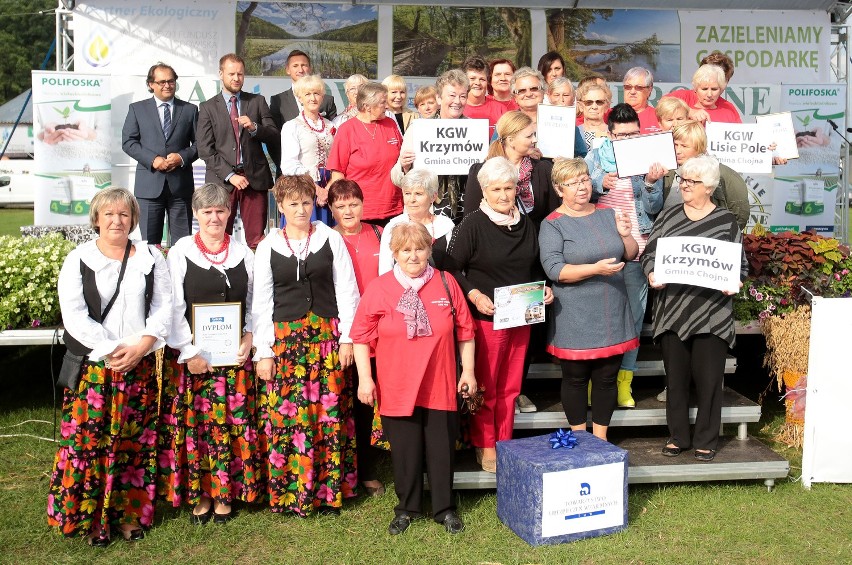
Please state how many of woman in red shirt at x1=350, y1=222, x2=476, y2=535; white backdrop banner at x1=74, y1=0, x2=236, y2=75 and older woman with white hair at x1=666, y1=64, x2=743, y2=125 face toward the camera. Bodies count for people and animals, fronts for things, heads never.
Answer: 3

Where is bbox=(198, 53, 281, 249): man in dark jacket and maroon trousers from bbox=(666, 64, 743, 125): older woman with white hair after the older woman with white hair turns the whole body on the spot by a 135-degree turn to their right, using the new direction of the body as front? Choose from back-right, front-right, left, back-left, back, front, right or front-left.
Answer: front-left

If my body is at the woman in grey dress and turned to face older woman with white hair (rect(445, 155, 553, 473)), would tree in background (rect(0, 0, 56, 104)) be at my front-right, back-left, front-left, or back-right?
front-right

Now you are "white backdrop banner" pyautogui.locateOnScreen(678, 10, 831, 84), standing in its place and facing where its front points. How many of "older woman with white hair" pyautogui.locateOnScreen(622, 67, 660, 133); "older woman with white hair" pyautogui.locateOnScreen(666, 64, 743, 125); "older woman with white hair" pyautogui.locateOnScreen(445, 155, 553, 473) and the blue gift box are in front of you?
4

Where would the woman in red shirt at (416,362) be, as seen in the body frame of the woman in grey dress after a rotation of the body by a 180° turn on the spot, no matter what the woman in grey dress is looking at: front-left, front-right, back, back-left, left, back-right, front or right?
left

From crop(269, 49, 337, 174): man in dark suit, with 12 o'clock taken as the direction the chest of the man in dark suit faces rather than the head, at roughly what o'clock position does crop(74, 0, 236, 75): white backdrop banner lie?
The white backdrop banner is roughly at 5 o'clock from the man in dark suit.

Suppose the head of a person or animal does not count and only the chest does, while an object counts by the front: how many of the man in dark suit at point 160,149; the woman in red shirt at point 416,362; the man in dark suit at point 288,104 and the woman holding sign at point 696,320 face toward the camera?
4

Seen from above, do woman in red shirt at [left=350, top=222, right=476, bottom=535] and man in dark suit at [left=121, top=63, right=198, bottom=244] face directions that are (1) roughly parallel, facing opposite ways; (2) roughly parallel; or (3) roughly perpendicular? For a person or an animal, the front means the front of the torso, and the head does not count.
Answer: roughly parallel

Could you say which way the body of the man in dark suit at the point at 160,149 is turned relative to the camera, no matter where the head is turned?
toward the camera

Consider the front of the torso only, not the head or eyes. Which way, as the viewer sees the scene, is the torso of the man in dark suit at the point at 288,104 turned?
toward the camera

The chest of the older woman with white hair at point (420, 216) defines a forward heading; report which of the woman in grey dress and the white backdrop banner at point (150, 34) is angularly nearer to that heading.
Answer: the woman in grey dress

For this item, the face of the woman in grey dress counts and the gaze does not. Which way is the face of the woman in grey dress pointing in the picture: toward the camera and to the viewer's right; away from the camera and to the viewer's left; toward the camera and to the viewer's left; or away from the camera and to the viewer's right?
toward the camera and to the viewer's right

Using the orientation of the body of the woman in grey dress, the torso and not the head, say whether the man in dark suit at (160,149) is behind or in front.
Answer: behind

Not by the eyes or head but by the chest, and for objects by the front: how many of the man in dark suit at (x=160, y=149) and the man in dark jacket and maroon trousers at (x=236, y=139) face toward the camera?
2
